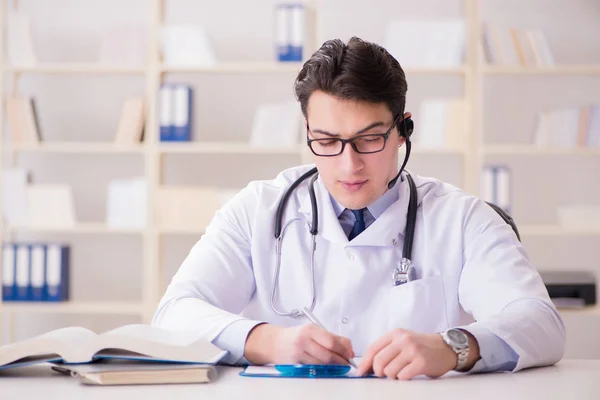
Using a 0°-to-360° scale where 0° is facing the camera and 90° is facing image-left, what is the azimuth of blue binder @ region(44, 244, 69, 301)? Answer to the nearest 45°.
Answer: approximately 0°

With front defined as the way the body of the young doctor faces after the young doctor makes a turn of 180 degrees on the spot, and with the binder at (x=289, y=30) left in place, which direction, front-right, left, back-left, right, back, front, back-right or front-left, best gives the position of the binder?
front

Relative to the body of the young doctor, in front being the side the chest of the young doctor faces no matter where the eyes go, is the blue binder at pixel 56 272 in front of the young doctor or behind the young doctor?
behind

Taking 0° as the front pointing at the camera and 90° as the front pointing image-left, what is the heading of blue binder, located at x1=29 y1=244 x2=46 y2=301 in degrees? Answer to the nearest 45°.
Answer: approximately 0°
